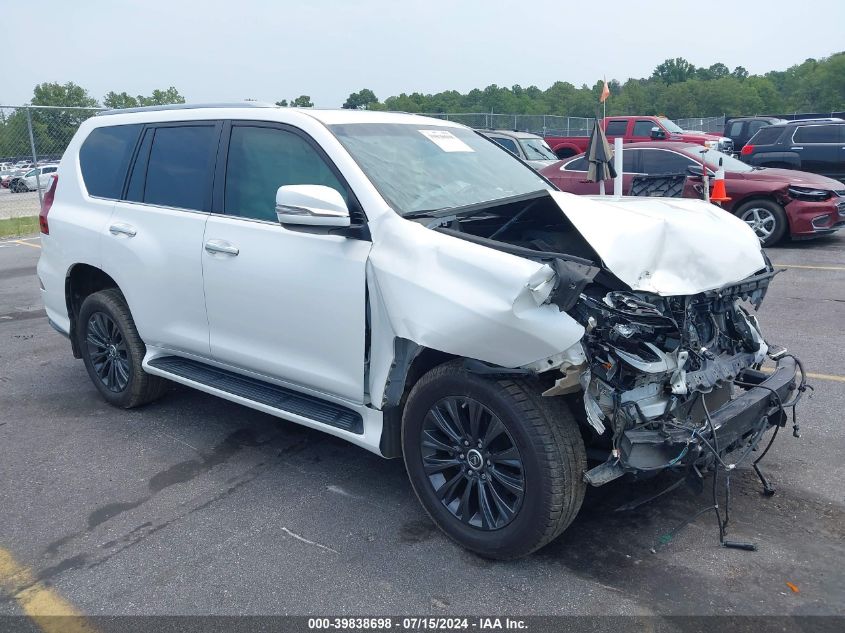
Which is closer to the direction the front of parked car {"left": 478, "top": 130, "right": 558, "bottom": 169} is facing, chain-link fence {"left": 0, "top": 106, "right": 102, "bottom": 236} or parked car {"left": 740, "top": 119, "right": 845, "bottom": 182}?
the parked car

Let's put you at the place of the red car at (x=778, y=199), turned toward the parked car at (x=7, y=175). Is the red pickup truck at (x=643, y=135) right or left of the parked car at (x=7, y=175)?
right

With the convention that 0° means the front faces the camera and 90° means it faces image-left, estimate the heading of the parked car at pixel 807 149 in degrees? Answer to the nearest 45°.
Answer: approximately 270°

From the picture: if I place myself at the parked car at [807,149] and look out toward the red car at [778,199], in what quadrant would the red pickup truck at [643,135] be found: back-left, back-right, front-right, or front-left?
back-right

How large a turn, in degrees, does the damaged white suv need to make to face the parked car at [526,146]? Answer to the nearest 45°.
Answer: approximately 135° to its left

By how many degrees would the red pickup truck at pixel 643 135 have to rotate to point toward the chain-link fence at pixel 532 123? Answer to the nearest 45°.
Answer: approximately 135° to its left

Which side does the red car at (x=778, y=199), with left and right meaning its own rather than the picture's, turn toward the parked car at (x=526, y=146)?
back

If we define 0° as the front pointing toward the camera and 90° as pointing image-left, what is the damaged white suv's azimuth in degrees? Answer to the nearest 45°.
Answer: approximately 315°

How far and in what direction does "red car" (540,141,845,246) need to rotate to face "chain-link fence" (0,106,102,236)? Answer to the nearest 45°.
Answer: approximately 135° to its right
